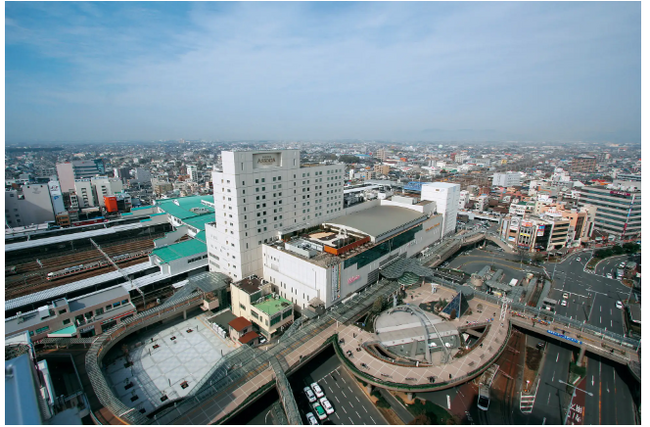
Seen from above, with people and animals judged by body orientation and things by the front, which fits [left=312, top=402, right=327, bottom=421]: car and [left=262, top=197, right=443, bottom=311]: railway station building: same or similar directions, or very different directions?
very different directions

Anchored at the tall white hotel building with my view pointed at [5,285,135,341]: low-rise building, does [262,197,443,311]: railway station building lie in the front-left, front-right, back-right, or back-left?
back-left

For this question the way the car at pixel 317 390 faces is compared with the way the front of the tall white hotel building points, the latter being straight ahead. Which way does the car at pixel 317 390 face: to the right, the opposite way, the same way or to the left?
the opposite way

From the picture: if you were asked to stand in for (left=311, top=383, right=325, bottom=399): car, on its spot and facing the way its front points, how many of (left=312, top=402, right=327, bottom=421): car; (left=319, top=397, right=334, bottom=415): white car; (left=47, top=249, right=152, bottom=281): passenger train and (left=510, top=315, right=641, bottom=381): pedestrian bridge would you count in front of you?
1

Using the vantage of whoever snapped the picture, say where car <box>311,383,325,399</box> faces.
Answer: facing away from the viewer and to the left of the viewer

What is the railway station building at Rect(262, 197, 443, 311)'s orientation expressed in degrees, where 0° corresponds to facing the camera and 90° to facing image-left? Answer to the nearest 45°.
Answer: approximately 315°

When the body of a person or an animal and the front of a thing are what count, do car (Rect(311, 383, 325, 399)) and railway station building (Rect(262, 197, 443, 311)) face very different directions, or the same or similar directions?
very different directions

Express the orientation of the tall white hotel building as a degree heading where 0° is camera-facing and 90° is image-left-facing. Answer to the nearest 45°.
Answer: approximately 315°

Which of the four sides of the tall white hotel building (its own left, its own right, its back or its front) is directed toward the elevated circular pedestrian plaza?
front

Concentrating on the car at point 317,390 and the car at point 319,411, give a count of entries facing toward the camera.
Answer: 0
